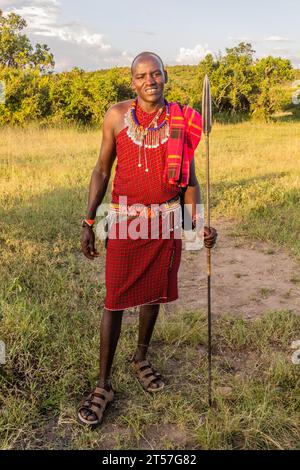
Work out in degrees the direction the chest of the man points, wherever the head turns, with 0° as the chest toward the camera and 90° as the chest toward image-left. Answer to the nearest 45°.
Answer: approximately 0°

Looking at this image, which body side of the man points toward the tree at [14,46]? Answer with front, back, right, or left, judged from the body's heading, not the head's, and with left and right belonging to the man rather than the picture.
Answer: back
